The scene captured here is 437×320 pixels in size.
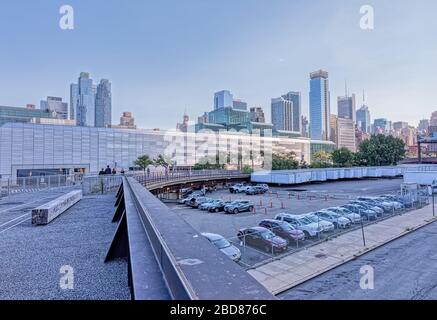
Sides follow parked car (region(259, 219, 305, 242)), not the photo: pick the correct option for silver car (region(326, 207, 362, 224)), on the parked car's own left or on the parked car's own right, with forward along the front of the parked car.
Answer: on the parked car's own left

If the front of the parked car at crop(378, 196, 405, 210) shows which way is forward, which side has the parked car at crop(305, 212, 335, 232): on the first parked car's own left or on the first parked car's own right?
on the first parked car's own right

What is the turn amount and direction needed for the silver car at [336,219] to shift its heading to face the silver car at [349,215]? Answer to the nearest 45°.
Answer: approximately 90° to its left

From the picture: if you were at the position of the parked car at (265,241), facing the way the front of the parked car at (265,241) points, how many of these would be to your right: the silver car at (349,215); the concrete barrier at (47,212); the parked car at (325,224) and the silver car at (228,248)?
2

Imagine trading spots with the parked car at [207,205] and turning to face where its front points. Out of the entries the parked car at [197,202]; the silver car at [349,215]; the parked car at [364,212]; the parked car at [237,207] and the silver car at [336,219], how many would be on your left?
4

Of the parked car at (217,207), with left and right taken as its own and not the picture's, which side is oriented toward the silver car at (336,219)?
left

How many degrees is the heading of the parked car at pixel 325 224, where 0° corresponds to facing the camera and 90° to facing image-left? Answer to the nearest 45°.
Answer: approximately 315°

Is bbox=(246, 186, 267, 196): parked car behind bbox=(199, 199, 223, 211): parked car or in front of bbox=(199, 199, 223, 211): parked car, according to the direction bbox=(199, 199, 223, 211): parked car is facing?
behind

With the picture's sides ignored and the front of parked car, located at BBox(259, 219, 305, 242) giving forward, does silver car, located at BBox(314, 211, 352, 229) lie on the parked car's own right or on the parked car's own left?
on the parked car's own left

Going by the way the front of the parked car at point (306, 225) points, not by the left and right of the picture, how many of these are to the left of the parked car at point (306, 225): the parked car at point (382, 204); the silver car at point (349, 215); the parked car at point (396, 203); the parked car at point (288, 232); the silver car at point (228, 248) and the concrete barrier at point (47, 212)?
3
